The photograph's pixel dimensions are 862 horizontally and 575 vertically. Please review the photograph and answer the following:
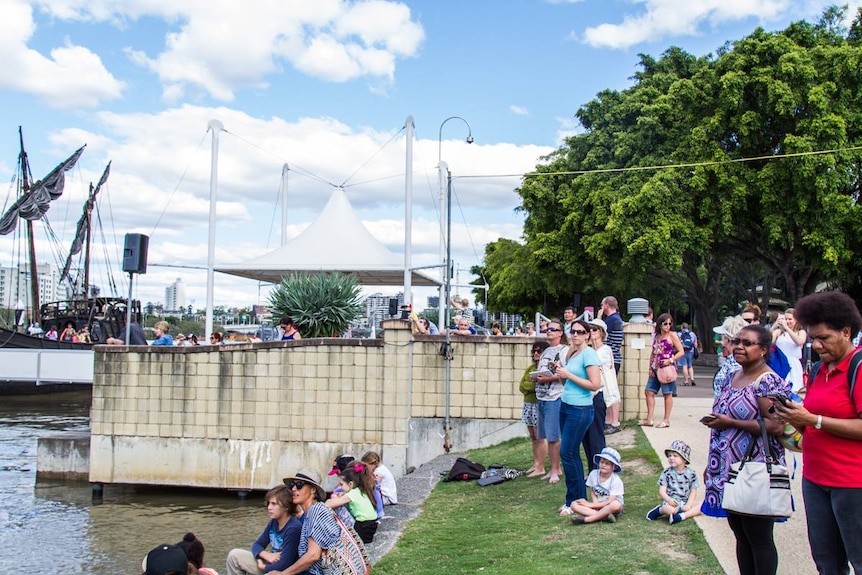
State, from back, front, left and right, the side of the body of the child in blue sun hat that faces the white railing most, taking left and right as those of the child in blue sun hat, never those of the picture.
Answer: right

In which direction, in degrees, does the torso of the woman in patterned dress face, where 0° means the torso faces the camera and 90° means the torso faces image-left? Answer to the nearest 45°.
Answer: approximately 45°

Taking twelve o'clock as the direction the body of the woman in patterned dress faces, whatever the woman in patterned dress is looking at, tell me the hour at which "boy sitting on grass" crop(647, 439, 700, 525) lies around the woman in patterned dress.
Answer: The boy sitting on grass is roughly at 4 o'clock from the woman in patterned dress.

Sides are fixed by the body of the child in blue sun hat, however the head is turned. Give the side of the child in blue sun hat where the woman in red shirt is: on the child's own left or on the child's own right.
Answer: on the child's own left

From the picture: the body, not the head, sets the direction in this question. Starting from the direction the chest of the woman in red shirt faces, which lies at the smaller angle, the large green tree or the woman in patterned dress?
the woman in patterned dress

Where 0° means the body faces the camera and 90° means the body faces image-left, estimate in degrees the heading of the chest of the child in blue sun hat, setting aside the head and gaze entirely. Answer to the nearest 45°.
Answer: approximately 45°

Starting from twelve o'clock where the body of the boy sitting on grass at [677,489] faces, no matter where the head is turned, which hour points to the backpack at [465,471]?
The backpack is roughly at 3 o'clock from the boy sitting on grass.

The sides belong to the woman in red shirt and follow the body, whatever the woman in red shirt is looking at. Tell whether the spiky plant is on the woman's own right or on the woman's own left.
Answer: on the woman's own right

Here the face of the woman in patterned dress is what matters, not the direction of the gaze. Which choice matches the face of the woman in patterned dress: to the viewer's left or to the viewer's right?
to the viewer's left
